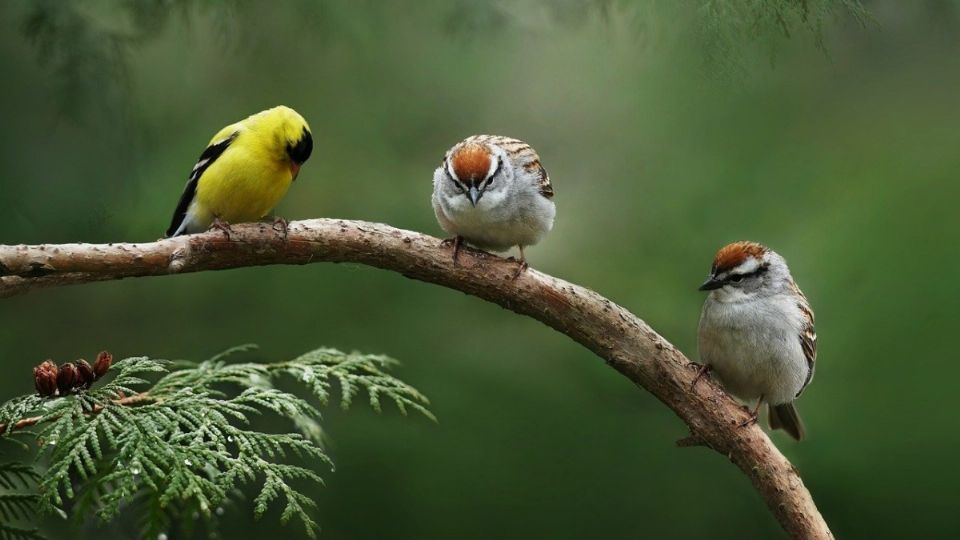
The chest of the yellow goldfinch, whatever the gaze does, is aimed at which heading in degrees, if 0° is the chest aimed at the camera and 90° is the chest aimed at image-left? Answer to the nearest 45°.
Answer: approximately 315°
